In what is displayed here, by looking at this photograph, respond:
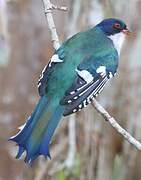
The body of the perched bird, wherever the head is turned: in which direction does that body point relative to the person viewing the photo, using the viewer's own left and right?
facing away from the viewer and to the right of the viewer
